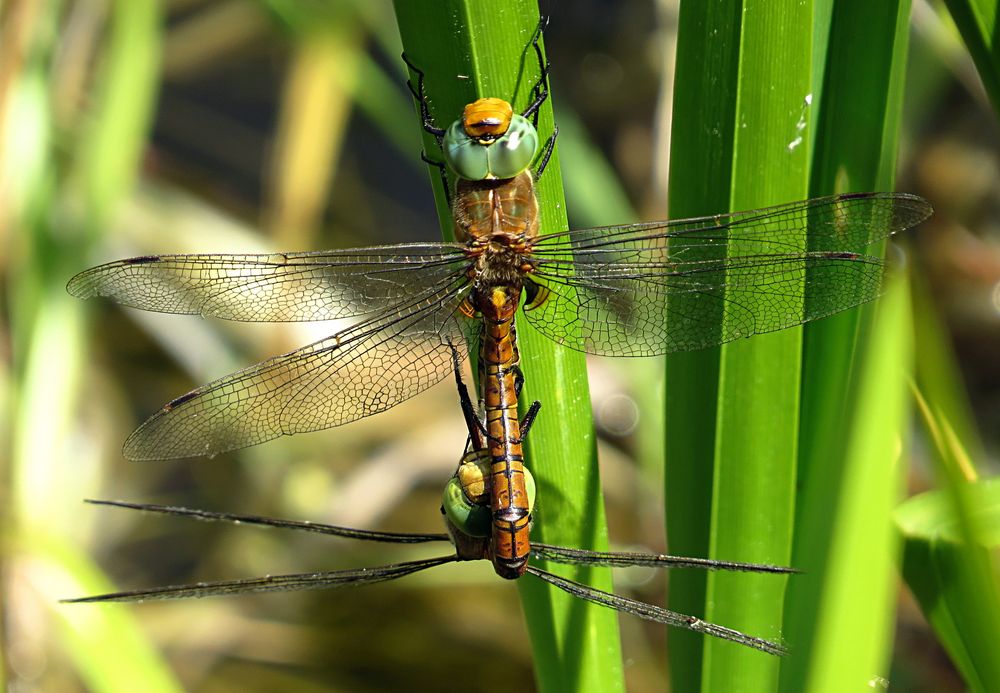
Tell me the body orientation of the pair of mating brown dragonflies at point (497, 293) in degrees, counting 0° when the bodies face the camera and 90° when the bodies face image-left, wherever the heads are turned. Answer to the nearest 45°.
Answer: approximately 180°
